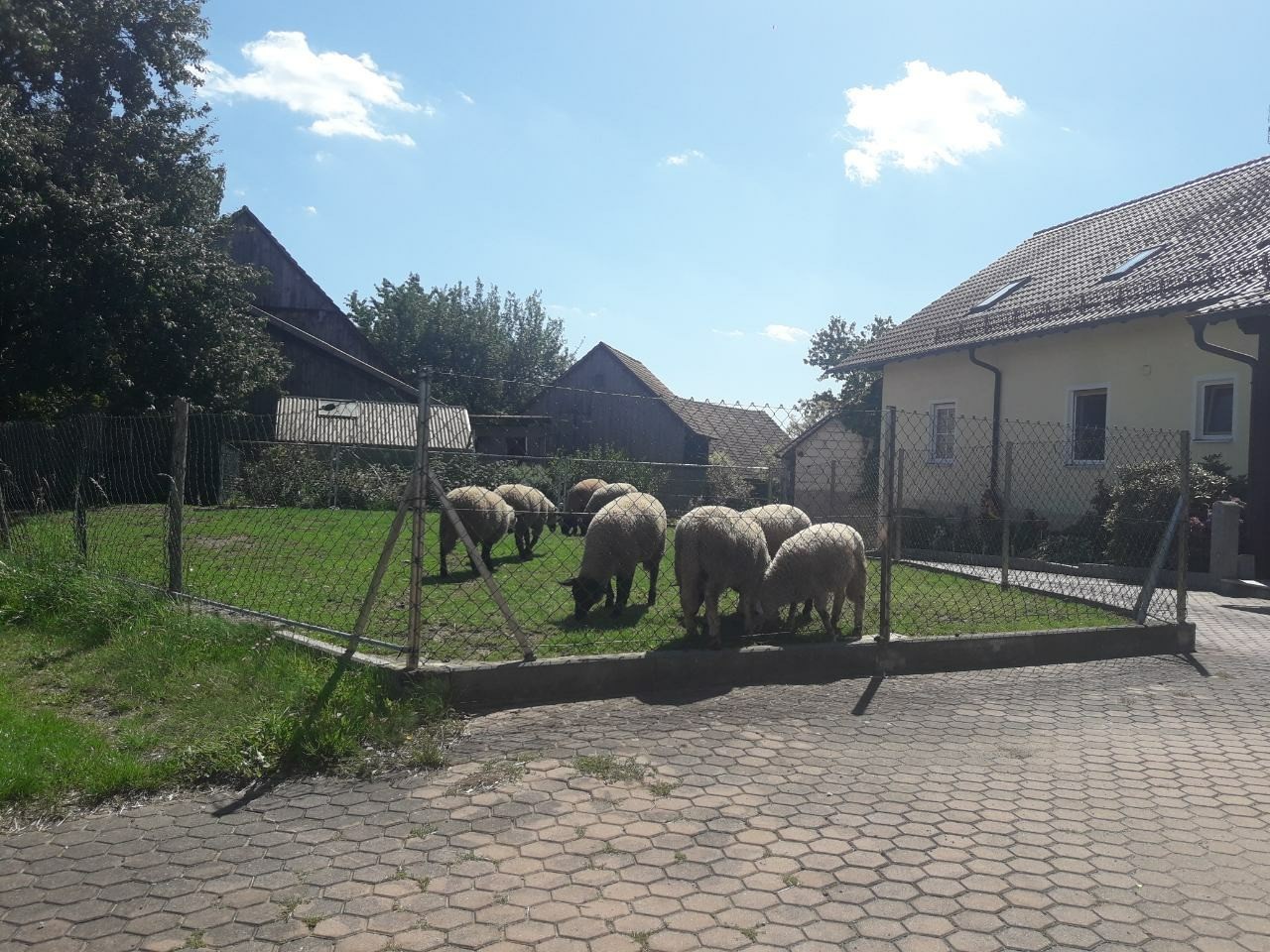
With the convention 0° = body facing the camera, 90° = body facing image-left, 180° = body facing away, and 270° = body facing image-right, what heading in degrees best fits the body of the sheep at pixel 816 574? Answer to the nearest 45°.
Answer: approximately 90°

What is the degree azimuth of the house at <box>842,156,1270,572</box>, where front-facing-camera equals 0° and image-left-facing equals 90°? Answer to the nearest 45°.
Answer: approximately 45°
